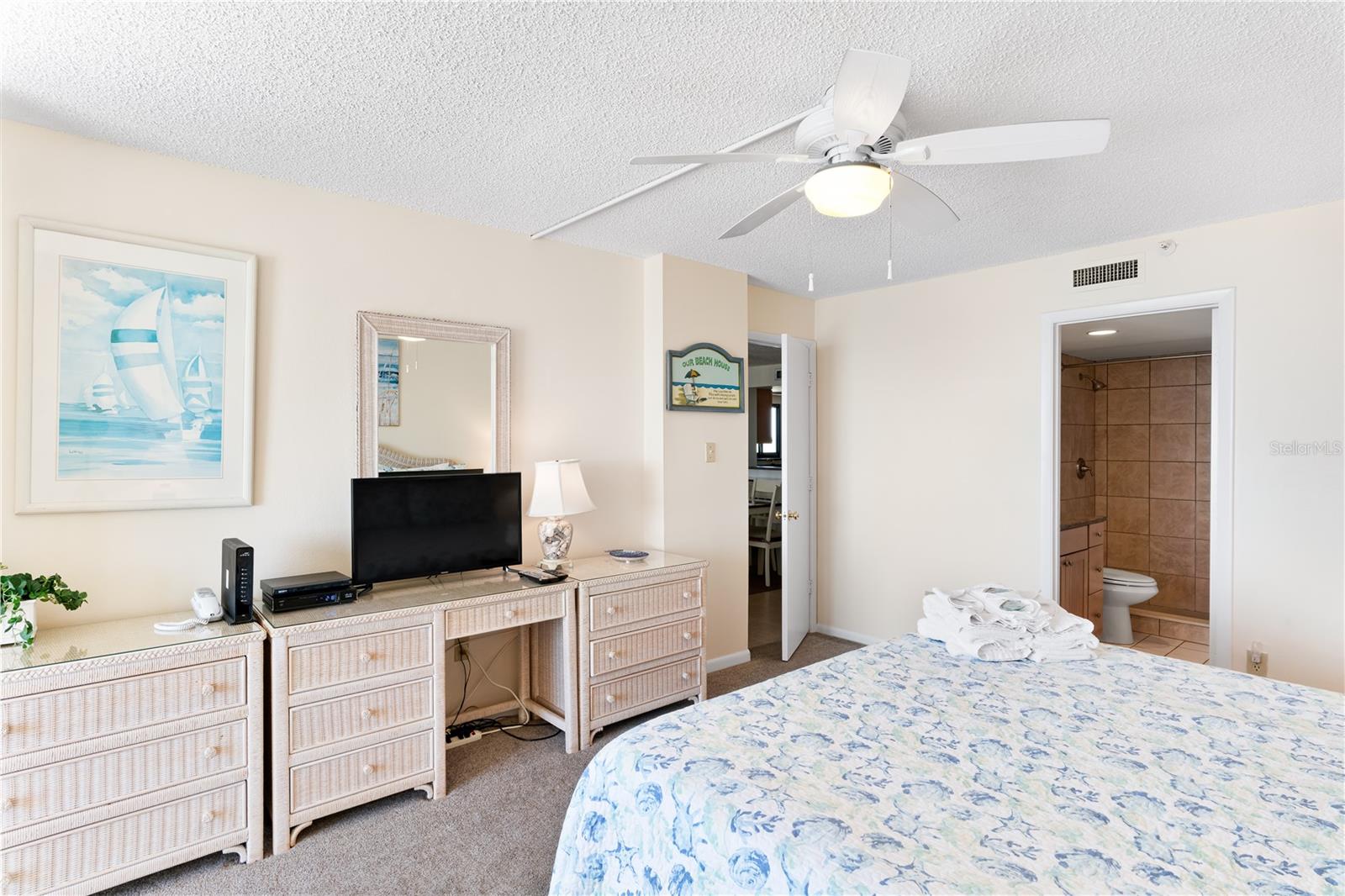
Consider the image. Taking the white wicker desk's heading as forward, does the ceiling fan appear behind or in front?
in front

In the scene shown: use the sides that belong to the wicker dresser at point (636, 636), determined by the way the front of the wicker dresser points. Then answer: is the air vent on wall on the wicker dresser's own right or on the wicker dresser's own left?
on the wicker dresser's own left

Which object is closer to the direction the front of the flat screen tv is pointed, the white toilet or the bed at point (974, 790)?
the bed

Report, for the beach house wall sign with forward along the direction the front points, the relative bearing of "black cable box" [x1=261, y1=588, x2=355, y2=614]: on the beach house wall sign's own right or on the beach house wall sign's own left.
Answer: on the beach house wall sign's own right

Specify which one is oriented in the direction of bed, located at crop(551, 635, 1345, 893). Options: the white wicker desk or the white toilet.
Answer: the white wicker desk

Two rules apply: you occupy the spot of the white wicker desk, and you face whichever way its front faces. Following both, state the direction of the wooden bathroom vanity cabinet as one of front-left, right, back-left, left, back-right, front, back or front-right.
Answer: front-left

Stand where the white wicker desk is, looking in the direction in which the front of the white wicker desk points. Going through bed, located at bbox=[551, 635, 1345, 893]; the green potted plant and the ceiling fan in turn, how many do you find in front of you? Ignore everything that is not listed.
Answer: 2

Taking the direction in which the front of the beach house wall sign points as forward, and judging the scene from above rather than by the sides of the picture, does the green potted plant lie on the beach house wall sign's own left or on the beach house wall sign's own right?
on the beach house wall sign's own right
